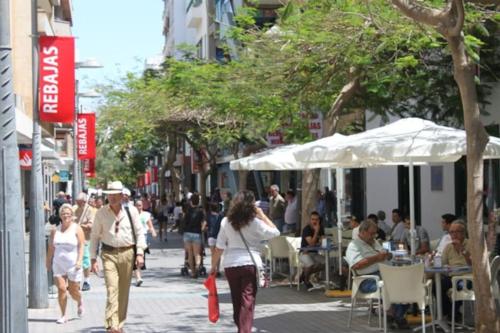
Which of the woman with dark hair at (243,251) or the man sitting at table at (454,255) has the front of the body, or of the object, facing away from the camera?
the woman with dark hair

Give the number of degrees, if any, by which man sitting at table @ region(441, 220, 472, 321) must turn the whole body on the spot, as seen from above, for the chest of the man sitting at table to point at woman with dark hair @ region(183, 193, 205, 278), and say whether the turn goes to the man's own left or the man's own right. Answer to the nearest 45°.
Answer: approximately 90° to the man's own right

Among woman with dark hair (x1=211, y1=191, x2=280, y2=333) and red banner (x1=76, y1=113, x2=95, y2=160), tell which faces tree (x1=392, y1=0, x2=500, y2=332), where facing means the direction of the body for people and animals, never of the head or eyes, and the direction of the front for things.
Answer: the red banner

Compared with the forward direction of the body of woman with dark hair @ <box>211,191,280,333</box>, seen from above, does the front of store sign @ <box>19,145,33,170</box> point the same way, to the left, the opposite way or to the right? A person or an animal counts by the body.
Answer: the opposite way

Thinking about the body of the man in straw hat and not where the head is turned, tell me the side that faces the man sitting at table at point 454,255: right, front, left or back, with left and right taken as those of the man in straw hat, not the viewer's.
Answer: left

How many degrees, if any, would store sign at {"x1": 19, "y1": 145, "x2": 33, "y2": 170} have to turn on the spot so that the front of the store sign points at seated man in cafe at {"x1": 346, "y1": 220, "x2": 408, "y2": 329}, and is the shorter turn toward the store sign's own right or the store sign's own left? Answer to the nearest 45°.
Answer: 0° — it already faces them

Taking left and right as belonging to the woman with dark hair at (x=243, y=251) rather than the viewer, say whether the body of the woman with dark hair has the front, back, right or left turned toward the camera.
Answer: back

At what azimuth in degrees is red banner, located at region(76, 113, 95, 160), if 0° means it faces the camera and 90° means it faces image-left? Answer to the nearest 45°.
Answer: approximately 0°

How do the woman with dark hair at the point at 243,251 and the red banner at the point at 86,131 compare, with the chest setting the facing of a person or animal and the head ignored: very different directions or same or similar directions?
very different directions

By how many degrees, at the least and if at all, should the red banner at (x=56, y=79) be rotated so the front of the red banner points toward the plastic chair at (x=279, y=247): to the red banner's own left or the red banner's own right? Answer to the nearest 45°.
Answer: approximately 90° to the red banner's own left

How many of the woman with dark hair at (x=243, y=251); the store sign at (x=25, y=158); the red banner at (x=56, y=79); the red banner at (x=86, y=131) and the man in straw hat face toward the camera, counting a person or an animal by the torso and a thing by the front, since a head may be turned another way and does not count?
4
